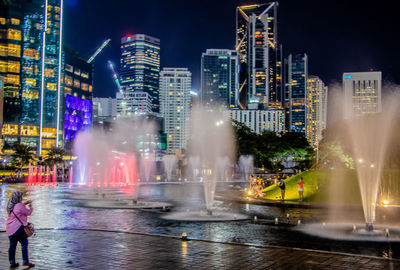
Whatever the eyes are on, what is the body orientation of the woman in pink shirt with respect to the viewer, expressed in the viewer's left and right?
facing away from the viewer and to the right of the viewer
